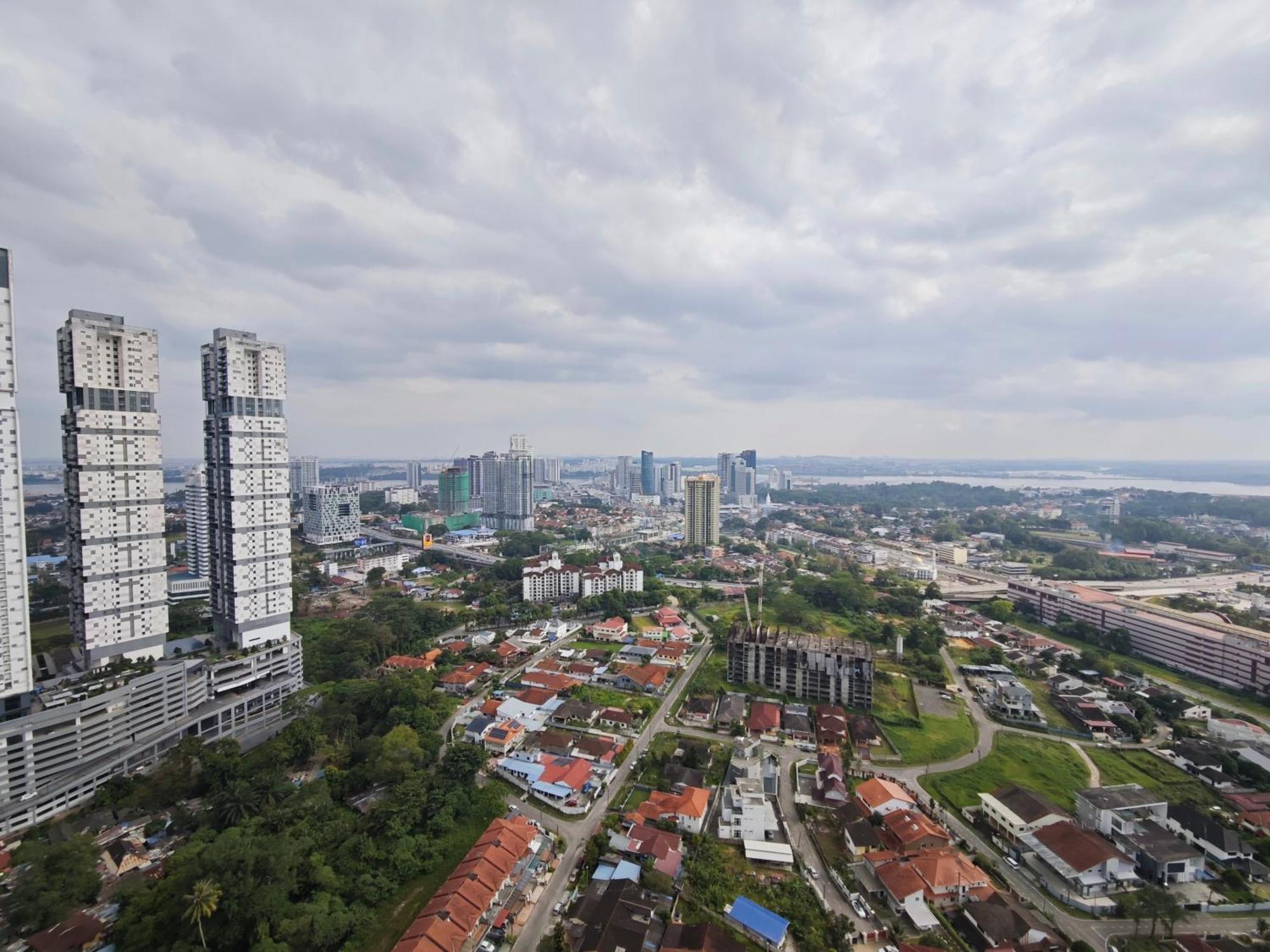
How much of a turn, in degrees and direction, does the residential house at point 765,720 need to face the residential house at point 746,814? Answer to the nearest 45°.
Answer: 0° — it already faces it

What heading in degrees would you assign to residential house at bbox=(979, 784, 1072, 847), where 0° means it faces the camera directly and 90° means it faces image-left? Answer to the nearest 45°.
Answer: approximately 45°

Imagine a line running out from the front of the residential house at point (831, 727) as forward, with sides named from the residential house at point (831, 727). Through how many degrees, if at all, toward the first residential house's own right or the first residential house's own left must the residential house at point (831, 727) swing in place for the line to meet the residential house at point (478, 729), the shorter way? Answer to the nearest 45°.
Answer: approximately 90° to the first residential house's own right

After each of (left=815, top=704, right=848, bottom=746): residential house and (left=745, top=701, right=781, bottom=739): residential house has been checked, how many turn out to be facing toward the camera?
2

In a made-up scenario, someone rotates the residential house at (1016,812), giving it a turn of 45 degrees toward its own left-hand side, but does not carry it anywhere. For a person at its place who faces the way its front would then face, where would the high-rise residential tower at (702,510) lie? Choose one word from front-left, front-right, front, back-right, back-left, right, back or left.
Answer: back-right

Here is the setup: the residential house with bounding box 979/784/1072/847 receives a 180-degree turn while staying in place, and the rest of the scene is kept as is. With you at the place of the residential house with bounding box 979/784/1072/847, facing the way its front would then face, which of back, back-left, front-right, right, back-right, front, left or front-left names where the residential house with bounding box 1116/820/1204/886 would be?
front-right

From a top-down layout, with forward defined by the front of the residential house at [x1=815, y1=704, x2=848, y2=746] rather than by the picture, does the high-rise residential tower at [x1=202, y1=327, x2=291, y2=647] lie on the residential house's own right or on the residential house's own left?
on the residential house's own right

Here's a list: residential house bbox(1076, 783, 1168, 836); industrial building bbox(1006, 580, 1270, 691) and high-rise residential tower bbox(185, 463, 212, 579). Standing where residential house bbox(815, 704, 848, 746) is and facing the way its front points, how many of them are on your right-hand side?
1

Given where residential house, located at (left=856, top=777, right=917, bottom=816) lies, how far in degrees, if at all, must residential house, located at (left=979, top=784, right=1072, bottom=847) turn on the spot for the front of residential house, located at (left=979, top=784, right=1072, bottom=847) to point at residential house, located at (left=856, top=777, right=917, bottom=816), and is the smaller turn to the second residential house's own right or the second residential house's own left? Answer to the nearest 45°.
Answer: approximately 45° to the second residential house's own right
